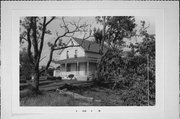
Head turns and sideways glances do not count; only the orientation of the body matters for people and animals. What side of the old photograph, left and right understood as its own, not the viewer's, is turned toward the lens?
front
